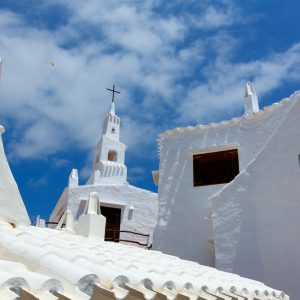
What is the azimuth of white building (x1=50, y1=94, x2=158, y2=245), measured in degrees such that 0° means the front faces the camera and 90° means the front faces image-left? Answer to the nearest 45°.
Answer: approximately 0°
